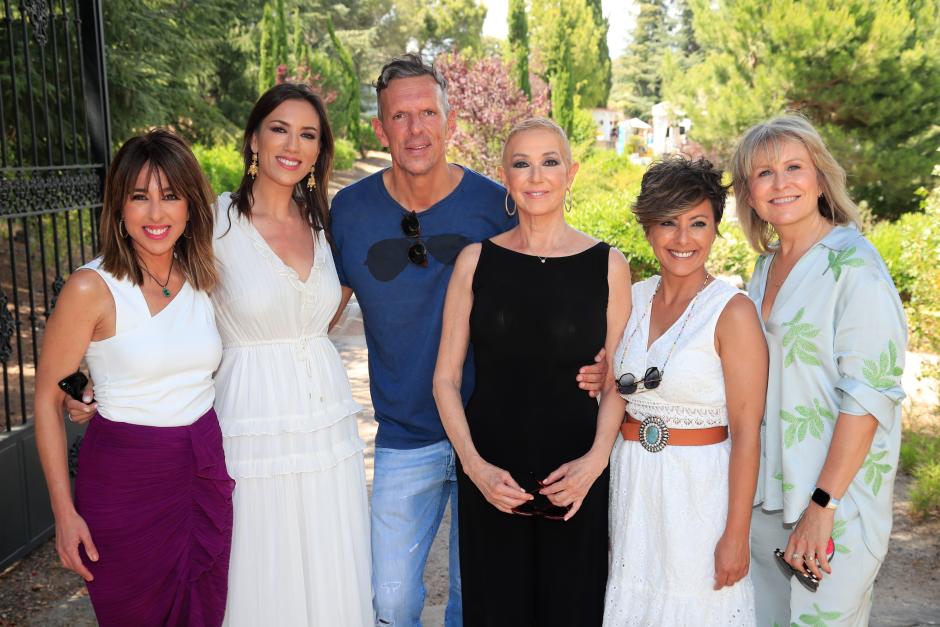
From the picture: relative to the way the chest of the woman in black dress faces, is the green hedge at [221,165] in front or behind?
behind

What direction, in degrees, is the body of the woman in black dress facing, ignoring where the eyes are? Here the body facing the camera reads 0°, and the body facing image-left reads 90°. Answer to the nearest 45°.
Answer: approximately 0°

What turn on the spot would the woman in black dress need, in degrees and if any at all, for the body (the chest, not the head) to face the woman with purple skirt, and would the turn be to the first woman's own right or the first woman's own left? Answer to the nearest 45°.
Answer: approximately 90° to the first woman's own right

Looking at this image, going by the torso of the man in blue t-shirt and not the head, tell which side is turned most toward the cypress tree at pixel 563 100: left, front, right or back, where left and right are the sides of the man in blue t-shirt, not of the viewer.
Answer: back

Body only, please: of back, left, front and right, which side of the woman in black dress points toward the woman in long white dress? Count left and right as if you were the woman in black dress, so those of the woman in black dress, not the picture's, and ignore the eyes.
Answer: right

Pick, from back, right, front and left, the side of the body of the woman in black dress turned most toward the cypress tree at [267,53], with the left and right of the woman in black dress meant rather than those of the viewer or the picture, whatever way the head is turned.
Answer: back

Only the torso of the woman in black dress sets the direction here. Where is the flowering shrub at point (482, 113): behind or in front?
behind

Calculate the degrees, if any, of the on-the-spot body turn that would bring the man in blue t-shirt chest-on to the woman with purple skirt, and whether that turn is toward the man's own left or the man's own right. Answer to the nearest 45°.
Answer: approximately 45° to the man's own right

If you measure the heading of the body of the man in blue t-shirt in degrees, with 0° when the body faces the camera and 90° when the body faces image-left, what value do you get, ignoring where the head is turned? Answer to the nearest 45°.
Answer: approximately 0°

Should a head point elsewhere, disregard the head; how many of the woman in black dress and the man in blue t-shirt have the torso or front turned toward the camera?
2

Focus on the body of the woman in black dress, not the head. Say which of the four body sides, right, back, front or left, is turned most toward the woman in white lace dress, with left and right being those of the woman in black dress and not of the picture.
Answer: left
